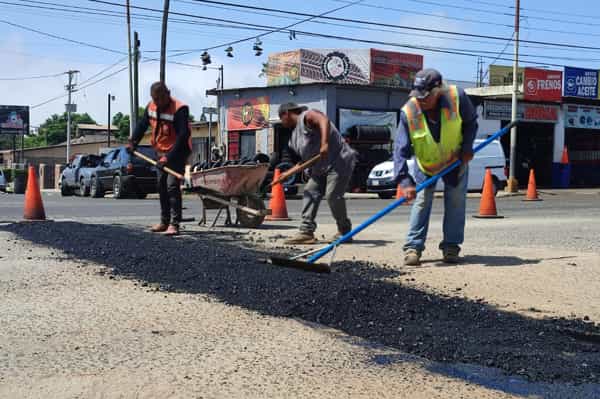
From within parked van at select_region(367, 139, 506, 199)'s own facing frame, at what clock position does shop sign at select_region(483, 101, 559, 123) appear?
The shop sign is roughly at 5 o'clock from the parked van.

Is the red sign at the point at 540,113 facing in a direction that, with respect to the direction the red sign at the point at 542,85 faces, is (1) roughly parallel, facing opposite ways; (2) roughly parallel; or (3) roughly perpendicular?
roughly parallel

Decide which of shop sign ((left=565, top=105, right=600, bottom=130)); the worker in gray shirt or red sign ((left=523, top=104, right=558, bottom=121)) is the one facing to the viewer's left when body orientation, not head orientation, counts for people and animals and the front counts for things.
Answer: the worker in gray shirt

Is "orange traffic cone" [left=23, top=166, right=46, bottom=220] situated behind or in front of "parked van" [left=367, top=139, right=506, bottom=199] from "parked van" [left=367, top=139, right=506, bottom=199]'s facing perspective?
in front

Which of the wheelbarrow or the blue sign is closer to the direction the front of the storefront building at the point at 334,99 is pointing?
the wheelbarrow

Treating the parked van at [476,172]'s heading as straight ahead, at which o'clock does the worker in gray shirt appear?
The worker in gray shirt is roughly at 11 o'clock from the parked van.

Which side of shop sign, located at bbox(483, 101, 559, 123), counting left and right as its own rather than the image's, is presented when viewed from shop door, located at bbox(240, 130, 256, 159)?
right

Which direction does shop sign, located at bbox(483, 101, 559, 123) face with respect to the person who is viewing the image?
facing the viewer

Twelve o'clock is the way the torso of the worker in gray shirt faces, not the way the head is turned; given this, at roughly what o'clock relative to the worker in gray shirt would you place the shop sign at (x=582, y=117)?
The shop sign is roughly at 4 o'clock from the worker in gray shirt.

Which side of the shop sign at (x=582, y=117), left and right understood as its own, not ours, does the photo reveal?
front

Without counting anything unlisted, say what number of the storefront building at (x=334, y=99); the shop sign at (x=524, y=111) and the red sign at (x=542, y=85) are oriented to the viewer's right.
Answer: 0

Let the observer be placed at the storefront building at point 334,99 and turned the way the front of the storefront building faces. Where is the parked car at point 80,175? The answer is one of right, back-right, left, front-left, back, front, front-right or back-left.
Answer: front-right

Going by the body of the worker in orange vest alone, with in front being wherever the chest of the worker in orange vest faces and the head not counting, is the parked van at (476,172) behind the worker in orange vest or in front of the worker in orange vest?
behind

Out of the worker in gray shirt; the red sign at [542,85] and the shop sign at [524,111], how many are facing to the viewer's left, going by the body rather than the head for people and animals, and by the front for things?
1

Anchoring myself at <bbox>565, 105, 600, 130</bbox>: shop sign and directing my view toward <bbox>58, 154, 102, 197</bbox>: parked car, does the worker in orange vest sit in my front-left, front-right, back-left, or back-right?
front-left

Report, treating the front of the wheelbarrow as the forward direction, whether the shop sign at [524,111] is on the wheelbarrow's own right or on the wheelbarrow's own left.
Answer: on the wheelbarrow's own left

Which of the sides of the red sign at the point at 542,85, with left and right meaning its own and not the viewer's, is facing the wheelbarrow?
front

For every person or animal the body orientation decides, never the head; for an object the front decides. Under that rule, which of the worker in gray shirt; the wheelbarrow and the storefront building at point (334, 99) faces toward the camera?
the storefront building
